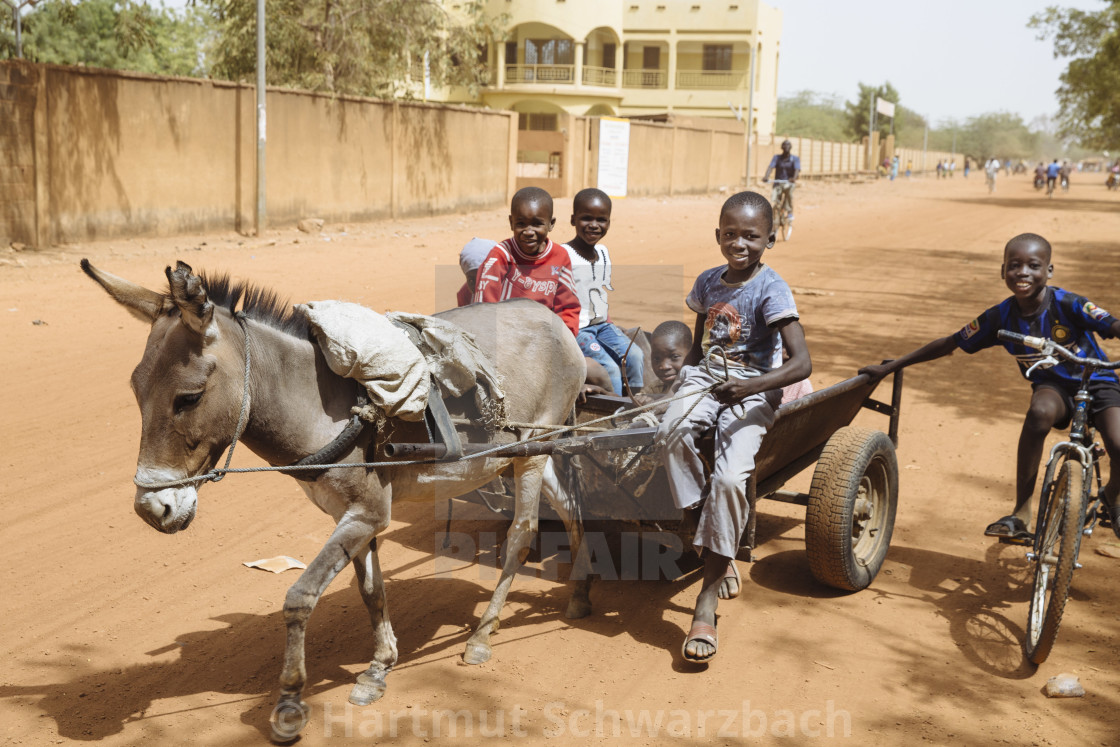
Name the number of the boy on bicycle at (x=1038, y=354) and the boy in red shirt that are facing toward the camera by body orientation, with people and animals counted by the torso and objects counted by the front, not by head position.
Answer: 2

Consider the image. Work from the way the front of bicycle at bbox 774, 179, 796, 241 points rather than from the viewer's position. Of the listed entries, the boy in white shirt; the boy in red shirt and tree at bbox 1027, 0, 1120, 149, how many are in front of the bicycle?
2

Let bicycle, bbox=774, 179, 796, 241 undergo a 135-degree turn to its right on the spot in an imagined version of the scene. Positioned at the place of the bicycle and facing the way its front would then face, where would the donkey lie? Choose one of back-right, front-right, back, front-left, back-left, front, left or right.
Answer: back-left

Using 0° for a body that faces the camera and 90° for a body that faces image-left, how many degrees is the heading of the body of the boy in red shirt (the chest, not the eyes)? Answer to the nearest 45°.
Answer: approximately 0°

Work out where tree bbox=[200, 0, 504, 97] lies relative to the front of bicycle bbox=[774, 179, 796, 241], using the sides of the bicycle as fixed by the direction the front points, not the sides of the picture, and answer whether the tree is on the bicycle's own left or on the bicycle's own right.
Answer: on the bicycle's own right

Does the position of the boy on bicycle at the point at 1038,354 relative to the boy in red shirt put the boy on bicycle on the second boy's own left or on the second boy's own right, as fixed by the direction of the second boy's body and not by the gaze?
on the second boy's own left

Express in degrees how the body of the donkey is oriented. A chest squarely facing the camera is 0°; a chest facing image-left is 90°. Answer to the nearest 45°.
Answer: approximately 45°
